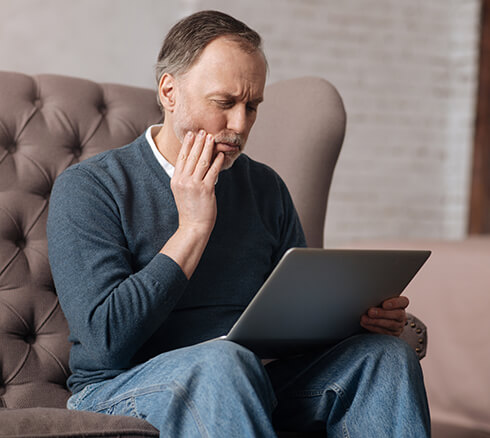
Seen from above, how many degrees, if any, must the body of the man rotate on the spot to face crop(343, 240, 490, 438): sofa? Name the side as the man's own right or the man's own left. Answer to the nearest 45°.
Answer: approximately 90° to the man's own left

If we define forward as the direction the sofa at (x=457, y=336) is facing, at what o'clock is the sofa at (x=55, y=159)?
the sofa at (x=55, y=159) is roughly at 2 o'clock from the sofa at (x=457, y=336).

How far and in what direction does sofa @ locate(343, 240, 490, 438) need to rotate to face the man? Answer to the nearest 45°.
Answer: approximately 45° to its right

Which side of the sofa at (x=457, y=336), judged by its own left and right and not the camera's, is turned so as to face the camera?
front

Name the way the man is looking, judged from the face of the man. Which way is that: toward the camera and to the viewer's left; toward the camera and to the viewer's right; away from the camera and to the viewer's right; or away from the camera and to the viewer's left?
toward the camera and to the viewer's right

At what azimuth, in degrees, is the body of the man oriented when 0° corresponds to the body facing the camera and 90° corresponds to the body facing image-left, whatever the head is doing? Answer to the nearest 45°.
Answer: approximately 315°

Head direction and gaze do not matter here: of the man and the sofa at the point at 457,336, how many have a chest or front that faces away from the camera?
0
